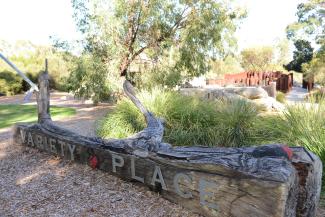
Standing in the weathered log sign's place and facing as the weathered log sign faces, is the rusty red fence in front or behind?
behind

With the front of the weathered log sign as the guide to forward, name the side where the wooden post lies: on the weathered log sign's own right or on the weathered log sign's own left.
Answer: on the weathered log sign's own right

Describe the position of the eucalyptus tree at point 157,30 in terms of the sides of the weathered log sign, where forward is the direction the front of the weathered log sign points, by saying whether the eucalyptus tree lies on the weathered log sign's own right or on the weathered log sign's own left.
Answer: on the weathered log sign's own right

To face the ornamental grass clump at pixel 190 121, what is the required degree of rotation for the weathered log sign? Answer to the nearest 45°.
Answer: approximately 135° to its right

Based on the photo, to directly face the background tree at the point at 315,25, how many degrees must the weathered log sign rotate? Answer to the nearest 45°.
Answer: approximately 180°

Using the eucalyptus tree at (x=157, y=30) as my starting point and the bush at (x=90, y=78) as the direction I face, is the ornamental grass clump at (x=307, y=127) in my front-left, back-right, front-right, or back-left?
back-left

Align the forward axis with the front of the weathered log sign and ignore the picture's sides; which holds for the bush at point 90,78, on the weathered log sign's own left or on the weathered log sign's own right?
on the weathered log sign's own right

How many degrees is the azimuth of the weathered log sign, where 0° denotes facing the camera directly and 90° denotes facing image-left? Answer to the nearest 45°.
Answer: approximately 45°
